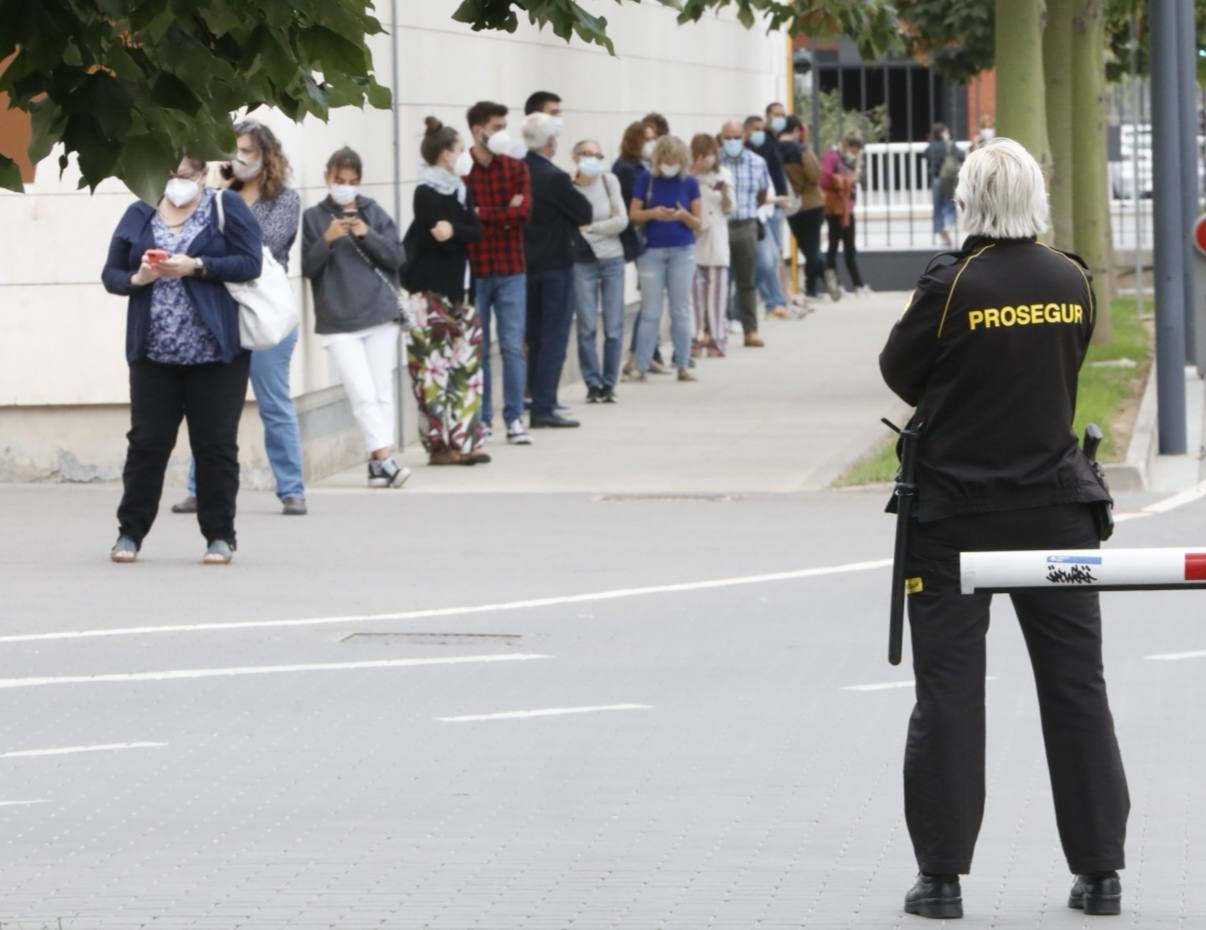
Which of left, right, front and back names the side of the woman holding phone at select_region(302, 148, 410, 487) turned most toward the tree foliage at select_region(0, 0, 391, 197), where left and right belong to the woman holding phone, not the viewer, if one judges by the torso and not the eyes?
front

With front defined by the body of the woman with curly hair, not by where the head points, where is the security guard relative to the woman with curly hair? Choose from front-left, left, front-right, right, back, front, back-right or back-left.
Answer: front-left

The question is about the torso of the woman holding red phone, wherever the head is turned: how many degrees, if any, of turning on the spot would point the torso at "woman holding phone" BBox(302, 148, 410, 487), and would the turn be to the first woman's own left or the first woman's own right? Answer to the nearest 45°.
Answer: approximately 180°

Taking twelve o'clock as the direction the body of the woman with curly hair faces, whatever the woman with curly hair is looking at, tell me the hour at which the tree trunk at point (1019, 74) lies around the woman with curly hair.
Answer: The tree trunk is roughly at 6 o'clock from the woman with curly hair.

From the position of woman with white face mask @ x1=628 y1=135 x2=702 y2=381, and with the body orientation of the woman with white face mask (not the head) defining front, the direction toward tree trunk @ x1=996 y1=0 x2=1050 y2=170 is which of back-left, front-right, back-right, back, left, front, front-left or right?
front-left

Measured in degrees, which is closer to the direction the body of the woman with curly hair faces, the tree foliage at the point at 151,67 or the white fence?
the tree foliage

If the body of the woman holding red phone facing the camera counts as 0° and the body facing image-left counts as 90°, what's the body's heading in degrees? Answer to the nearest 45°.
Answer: approximately 0°

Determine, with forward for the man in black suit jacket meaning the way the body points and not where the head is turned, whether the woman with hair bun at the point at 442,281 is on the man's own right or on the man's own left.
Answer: on the man's own right
